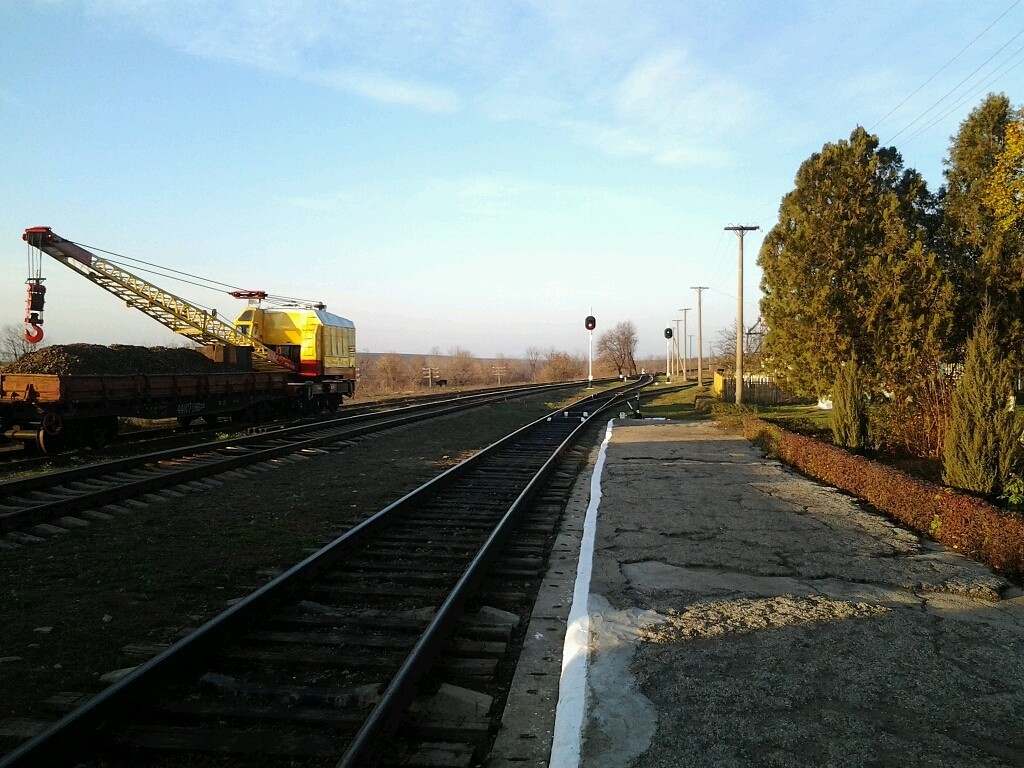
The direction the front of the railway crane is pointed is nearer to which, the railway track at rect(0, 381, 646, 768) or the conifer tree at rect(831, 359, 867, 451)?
the railway track

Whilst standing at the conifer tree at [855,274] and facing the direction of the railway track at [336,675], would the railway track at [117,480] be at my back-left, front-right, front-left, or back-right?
front-right

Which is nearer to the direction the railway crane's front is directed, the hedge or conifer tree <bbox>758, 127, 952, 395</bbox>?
the hedge

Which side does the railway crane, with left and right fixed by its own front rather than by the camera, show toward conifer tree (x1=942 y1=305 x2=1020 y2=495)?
left

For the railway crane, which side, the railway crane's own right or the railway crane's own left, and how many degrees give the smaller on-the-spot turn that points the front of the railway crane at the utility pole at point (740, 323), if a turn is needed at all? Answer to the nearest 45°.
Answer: approximately 135° to the railway crane's own left

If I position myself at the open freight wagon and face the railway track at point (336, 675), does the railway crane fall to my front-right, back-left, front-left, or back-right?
back-left

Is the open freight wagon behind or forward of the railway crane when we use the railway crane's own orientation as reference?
forward

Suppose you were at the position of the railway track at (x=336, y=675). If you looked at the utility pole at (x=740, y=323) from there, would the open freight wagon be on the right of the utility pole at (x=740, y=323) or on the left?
left

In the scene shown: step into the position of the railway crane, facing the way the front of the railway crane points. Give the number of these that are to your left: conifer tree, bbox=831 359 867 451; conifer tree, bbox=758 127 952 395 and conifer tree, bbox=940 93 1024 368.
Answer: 3

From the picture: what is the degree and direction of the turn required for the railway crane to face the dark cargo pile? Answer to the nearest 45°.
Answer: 0° — it already faces it

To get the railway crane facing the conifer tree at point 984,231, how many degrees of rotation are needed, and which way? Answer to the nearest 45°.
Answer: approximately 90° to its left

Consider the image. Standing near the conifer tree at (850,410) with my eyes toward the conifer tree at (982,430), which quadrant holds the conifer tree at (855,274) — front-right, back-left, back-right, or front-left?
back-left

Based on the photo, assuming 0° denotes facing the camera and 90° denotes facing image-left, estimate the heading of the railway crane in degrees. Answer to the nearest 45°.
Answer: approximately 45°
